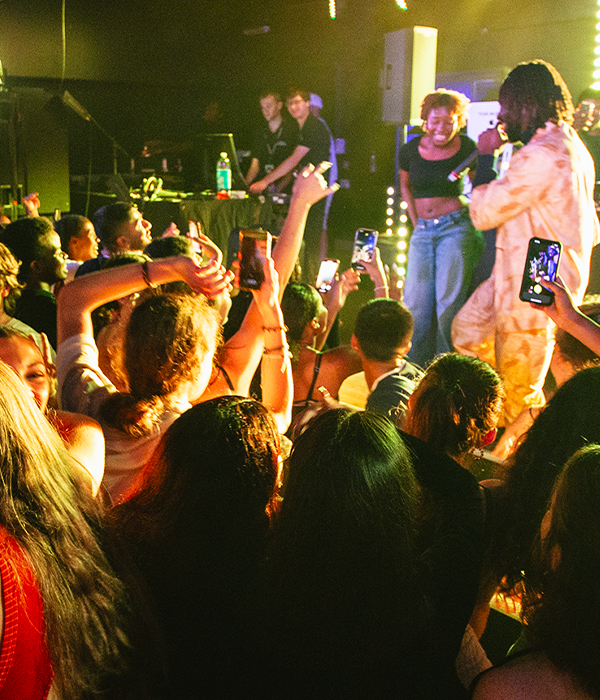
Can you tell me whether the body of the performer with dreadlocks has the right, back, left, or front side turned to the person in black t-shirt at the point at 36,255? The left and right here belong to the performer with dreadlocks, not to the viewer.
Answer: front

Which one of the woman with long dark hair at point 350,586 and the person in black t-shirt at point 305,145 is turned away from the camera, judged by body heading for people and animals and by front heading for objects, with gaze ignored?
the woman with long dark hair

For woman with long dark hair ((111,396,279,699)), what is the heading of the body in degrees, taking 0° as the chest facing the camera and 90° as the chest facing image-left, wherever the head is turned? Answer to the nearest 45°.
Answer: approximately 225°

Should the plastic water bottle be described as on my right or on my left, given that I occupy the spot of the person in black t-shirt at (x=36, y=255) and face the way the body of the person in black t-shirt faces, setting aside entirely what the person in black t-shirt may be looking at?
on my left

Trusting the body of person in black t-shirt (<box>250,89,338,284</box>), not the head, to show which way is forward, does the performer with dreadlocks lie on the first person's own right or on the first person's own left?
on the first person's own left

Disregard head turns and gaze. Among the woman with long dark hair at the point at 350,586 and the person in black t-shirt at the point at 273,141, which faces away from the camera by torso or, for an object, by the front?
the woman with long dark hair

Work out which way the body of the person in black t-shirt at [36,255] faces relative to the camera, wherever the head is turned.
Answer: to the viewer's right

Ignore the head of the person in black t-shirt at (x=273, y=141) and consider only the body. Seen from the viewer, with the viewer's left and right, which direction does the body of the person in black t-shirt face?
facing the viewer and to the left of the viewer

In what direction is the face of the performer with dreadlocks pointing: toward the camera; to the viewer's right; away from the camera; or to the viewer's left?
to the viewer's left

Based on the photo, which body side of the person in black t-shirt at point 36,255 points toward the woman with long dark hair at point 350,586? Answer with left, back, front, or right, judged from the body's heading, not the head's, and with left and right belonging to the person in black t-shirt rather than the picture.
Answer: right

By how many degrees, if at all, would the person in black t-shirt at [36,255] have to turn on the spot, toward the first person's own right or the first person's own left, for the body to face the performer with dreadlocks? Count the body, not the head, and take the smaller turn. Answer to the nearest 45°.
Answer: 0° — they already face them

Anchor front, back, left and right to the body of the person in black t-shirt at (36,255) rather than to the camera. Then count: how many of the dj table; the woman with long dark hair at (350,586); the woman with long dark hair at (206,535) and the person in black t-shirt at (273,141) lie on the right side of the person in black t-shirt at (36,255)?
2

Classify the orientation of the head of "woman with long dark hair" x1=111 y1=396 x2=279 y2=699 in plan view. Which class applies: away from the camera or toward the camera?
away from the camera

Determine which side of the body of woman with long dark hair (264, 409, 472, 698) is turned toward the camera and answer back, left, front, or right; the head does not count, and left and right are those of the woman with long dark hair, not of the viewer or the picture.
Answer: back

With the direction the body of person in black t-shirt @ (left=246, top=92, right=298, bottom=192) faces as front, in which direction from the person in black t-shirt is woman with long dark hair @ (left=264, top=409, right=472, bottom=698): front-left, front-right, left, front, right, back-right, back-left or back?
front-left

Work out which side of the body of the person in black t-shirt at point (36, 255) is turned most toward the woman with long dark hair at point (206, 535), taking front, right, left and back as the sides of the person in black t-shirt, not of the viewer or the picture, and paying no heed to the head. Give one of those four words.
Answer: right

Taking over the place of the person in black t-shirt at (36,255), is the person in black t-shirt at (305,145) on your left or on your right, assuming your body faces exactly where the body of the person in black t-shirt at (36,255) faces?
on your left

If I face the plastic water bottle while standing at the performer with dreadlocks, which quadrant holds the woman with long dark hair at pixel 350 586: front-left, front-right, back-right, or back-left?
back-left

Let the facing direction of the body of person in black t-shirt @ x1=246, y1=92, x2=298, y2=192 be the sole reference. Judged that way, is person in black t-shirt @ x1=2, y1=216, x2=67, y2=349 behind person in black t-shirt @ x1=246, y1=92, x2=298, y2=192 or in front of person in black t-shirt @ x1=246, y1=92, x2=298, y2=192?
in front
